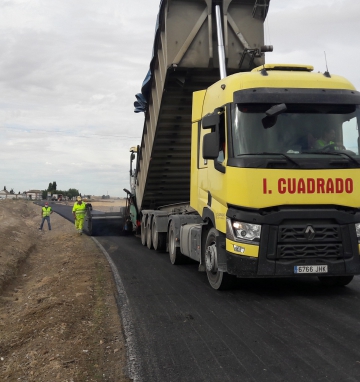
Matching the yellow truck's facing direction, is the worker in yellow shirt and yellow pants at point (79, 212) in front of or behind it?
behind

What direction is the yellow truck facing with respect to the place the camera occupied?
facing the viewer and to the right of the viewer
